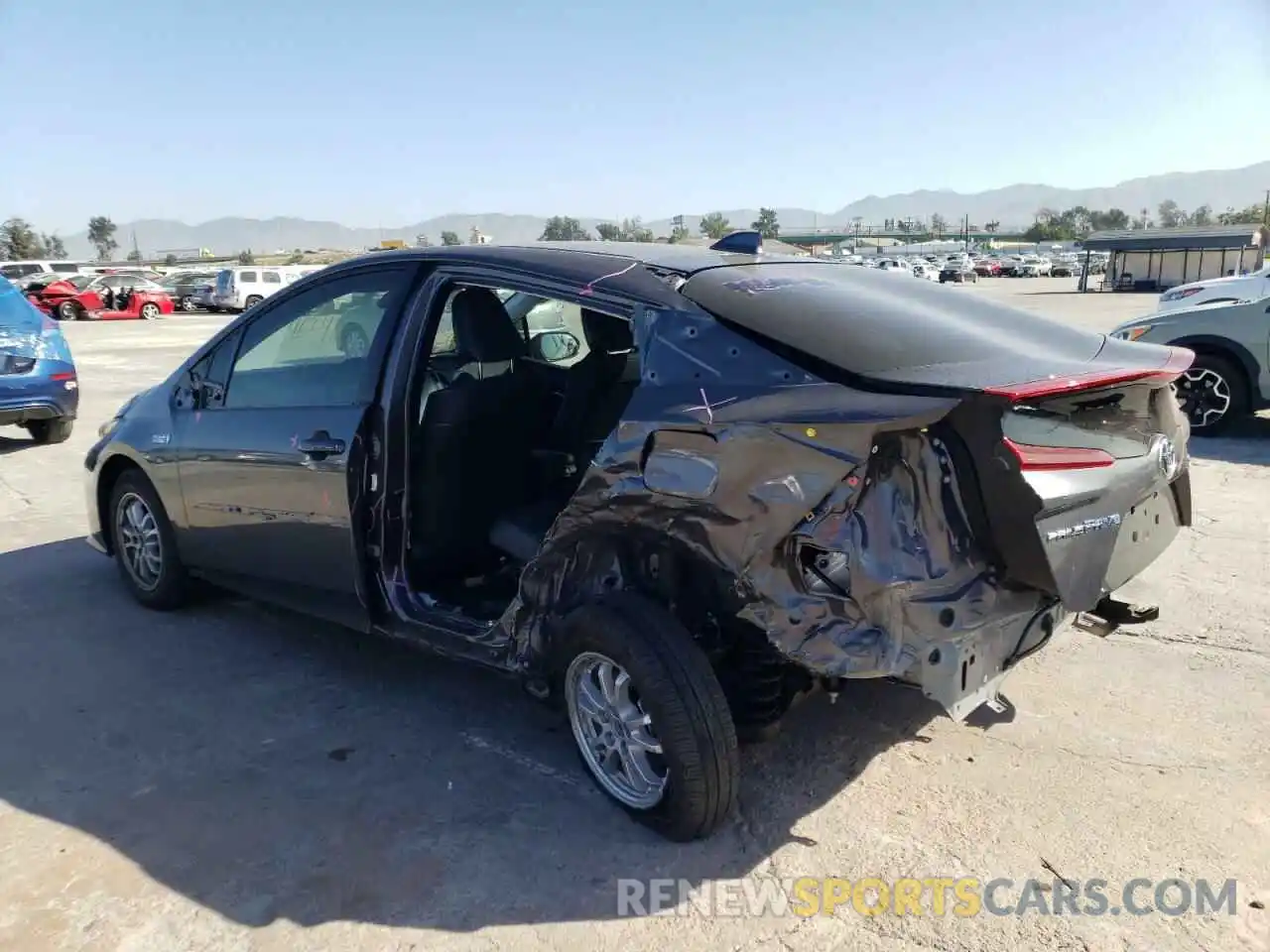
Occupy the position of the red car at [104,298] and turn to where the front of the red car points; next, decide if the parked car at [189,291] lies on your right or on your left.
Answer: on your right

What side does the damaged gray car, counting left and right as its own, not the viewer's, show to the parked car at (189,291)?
front

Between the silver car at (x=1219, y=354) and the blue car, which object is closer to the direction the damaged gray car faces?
the blue car

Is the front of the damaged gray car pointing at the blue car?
yes

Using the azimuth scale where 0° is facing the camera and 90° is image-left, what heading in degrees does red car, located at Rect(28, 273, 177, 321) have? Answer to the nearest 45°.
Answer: approximately 90°

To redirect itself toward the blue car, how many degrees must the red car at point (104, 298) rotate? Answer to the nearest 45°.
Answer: approximately 90° to its left

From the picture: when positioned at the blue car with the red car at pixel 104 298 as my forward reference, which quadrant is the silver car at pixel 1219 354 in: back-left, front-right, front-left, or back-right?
back-right

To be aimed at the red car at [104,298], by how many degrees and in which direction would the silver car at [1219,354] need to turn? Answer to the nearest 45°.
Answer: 0° — it already faces it

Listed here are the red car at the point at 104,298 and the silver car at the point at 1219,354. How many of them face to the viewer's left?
2

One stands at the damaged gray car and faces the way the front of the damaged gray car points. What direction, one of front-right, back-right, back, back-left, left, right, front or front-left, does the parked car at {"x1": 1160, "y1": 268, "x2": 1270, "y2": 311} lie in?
right

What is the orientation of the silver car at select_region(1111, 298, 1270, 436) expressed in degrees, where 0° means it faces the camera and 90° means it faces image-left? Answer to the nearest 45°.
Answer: approximately 90°
